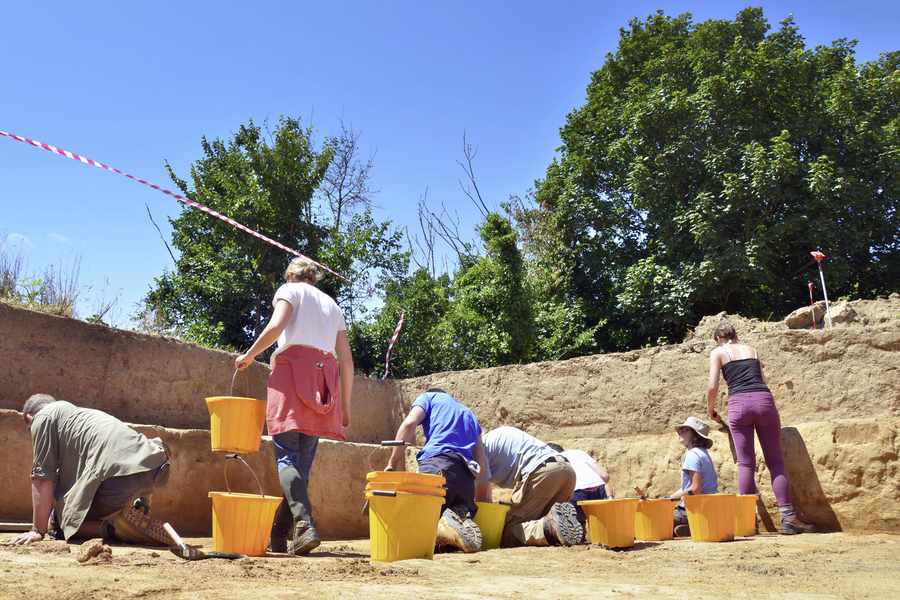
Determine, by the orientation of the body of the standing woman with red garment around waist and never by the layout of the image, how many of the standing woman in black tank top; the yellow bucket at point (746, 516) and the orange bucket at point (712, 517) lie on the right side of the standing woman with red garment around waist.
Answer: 3

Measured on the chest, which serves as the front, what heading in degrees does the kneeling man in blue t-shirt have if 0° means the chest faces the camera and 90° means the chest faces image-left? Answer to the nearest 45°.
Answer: approximately 135°

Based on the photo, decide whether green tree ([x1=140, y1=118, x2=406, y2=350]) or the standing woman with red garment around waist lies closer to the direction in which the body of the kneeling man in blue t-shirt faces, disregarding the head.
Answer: the green tree

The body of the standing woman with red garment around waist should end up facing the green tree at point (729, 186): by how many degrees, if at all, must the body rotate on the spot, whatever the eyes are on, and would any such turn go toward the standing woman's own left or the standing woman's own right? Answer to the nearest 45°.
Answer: approximately 45° to the standing woman's own right

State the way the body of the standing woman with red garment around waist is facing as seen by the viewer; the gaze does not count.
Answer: away from the camera

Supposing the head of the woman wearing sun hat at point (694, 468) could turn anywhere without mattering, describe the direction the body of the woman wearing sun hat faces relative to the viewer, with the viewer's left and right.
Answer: facing to the left of the viewer

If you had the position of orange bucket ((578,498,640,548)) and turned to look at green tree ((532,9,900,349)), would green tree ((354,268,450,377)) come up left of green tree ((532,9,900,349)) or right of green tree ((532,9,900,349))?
left

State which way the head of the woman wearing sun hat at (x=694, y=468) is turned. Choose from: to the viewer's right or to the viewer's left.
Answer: to the viewer's left

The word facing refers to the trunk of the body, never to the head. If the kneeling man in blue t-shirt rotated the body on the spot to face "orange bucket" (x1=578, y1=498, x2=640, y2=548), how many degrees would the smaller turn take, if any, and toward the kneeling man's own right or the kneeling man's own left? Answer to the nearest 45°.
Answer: approximately 135° to the kneeling man's own right

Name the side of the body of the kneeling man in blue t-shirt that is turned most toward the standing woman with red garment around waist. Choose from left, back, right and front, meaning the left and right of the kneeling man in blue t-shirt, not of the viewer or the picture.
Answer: left

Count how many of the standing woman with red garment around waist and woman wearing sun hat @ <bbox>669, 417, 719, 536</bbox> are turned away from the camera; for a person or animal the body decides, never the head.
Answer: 1

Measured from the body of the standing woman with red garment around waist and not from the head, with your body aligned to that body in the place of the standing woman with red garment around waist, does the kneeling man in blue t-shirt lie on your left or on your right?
on your right

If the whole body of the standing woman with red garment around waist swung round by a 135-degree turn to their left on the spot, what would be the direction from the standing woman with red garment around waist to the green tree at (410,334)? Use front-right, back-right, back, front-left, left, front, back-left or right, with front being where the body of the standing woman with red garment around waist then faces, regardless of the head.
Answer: back-right
